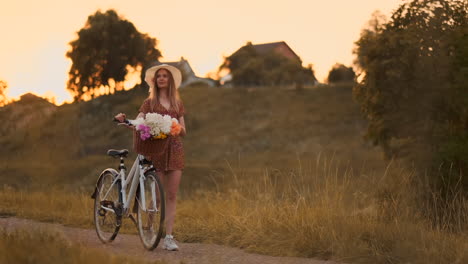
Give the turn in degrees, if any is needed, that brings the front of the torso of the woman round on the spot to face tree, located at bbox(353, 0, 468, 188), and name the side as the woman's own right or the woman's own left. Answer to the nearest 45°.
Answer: approximately 135° to the woman's own left

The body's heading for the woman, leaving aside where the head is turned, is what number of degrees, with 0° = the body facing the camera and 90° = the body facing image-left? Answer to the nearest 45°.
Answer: approximately 0°

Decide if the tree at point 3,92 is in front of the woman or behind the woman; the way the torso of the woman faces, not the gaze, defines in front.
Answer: behind
